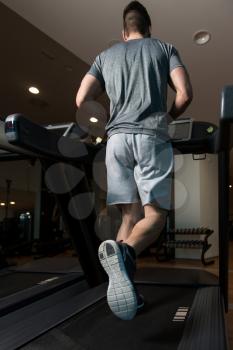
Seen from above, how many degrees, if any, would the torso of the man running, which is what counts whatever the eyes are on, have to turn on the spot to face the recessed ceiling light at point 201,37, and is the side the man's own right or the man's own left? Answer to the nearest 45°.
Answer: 0° — they already face it

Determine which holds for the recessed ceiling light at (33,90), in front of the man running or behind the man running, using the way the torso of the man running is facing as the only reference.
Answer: in front

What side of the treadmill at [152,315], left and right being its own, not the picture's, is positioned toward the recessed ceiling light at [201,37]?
front

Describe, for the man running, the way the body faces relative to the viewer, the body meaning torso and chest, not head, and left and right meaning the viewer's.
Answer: facing away from the viewer

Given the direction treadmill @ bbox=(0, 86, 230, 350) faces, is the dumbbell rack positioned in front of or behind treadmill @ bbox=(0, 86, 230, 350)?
in front

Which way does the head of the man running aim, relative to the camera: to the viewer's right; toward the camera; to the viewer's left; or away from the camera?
away from the camera

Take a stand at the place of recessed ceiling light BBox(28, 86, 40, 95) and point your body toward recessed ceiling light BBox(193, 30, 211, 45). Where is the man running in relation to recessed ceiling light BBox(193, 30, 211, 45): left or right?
right

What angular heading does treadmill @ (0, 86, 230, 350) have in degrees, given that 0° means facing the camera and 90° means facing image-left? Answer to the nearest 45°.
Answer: approximately 180°
